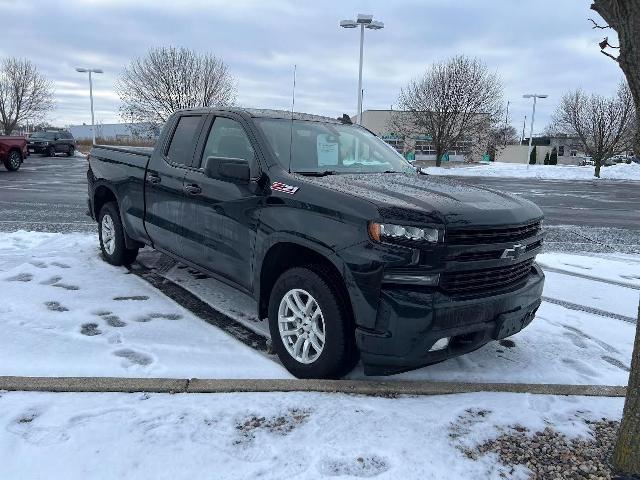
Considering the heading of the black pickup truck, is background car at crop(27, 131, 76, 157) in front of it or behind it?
behind

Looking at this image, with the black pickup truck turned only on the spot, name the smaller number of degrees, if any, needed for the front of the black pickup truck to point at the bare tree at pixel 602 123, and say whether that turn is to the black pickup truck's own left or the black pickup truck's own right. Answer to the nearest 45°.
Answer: approximately 90° to the black pickup truck's own left

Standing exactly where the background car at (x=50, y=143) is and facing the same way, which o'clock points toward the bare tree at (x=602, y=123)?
The bare tree is roughly at 8 o'clock from the background car.

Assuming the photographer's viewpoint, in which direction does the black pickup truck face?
facing the viewer and to the right of the viewer

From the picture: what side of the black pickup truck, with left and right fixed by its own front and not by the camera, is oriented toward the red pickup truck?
back

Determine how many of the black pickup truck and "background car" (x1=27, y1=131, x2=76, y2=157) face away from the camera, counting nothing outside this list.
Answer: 0

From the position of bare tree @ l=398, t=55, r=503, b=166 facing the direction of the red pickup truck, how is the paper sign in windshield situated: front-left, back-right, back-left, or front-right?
front-left

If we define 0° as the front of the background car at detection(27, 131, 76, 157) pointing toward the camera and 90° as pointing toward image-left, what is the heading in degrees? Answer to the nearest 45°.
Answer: approximately 45°

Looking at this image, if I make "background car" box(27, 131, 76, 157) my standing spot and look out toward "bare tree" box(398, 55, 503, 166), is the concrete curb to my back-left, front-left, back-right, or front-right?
front-right

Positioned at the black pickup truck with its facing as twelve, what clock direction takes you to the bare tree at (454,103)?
The bare tree is roughly at 8 o'clock from the black pickup truck.

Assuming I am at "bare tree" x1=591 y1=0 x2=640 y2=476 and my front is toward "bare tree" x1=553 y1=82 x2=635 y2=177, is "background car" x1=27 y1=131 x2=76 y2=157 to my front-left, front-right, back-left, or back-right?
front-left

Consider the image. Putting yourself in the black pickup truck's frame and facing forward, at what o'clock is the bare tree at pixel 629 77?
The bare tree is roughly at 12 o'clock from the black pickup truck.

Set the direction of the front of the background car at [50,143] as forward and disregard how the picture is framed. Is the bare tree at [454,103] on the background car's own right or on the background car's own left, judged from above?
on the background car's own left
